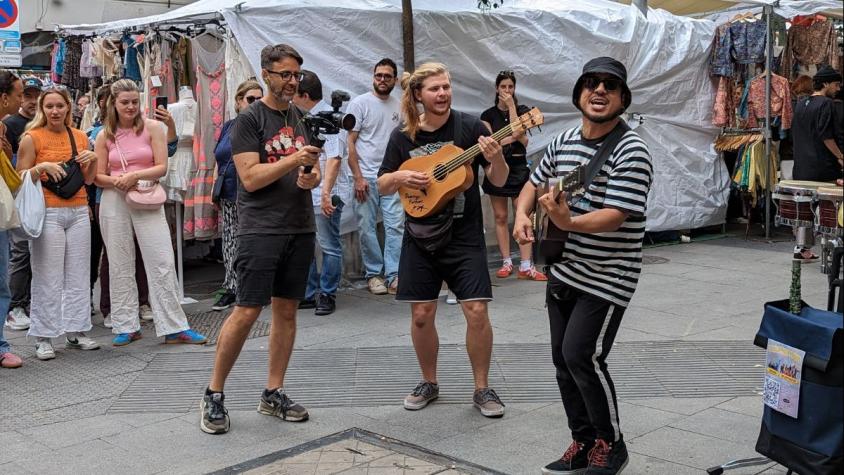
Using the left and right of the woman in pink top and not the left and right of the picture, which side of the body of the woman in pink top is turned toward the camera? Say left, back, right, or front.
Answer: front

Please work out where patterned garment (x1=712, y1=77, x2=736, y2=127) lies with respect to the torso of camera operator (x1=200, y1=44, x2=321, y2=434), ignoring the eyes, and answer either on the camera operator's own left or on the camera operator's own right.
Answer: on the camera operator's own left

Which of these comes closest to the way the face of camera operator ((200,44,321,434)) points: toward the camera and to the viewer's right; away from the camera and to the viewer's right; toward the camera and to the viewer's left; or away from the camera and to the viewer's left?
toward the camera and to the viewer's right

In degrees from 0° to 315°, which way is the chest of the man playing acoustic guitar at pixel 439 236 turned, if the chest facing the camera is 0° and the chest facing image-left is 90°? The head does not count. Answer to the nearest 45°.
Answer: approximately 0°

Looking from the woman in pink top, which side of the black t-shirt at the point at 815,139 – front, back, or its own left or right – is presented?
back

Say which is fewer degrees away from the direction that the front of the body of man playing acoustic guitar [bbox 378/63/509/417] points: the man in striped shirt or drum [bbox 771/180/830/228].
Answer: the man in striped shirt

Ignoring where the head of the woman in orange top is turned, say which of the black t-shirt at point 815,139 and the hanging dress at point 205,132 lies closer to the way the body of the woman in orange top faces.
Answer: the black t-shirt

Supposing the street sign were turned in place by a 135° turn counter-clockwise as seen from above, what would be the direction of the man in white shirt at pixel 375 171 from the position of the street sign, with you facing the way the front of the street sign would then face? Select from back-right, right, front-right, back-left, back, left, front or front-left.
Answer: right

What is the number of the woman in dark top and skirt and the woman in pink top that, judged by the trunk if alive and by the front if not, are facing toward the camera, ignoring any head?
2

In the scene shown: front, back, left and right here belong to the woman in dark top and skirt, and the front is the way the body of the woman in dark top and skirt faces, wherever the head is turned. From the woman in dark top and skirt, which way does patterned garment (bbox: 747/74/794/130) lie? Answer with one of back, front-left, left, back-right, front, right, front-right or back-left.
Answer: back-left

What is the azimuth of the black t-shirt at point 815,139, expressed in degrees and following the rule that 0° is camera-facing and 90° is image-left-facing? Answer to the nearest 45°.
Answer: approximately 225°

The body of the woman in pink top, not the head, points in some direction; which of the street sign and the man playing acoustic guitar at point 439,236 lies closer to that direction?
the man playing acoustic guitar
